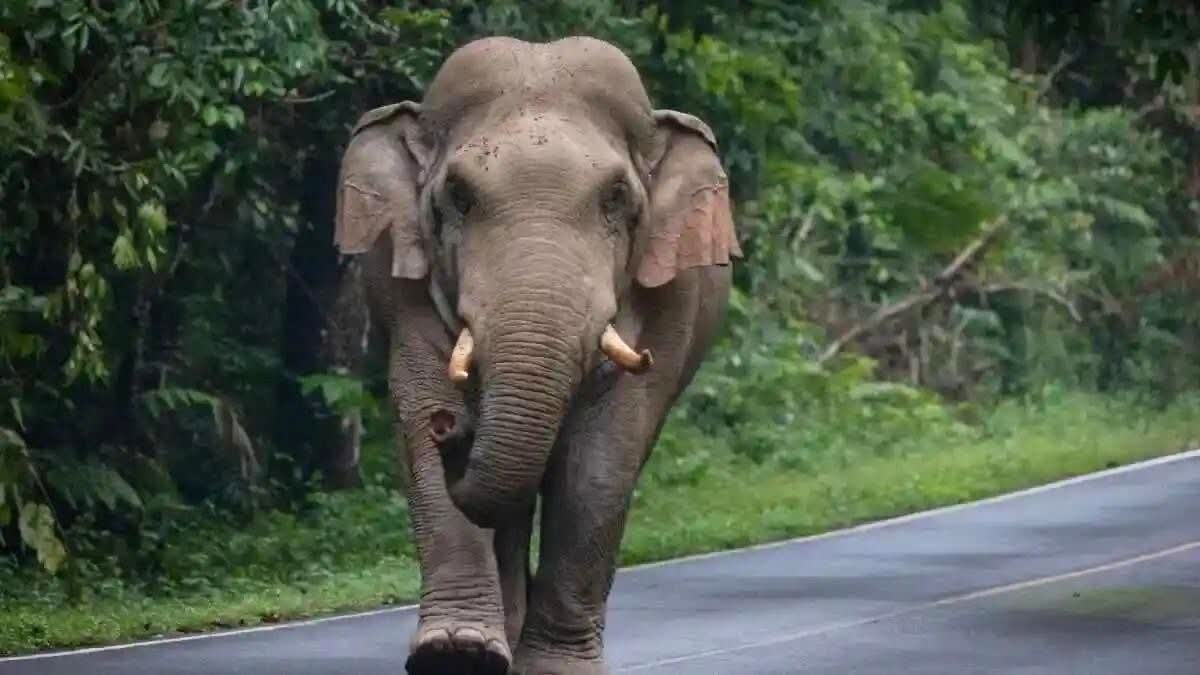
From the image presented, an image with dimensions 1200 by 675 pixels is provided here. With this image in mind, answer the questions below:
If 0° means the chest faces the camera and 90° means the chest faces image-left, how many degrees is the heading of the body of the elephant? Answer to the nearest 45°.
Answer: approximately 0°

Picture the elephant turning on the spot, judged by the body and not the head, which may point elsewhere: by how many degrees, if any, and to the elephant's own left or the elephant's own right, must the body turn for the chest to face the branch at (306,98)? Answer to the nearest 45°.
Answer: approximately 180°

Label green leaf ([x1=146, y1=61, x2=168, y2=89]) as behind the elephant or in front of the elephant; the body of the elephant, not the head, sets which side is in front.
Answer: behind

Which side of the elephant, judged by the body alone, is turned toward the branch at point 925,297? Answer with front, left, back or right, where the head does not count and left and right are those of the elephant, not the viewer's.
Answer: back

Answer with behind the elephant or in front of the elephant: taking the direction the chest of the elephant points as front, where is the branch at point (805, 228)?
behind
